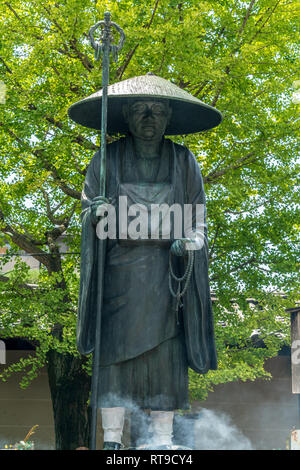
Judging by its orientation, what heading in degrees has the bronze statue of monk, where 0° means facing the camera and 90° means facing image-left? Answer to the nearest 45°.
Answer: approximately 0°
